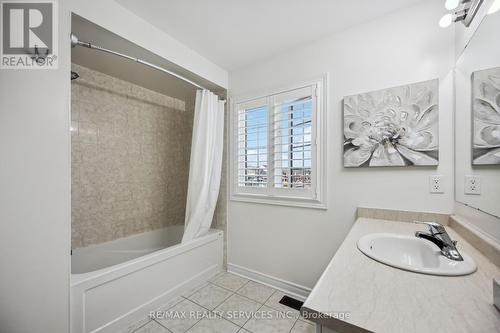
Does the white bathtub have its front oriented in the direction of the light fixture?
yes

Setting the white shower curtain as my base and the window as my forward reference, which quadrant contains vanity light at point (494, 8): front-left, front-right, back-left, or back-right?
front-right

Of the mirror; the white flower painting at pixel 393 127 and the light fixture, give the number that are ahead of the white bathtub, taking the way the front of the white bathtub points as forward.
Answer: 3

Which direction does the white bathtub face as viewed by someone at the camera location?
facing the viewer and to the right of the viewer

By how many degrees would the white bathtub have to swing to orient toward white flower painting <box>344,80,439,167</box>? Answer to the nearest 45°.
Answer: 0° — it already faces it

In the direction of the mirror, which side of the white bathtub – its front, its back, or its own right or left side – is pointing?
front

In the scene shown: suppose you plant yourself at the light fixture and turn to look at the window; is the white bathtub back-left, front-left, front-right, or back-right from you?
front-left
